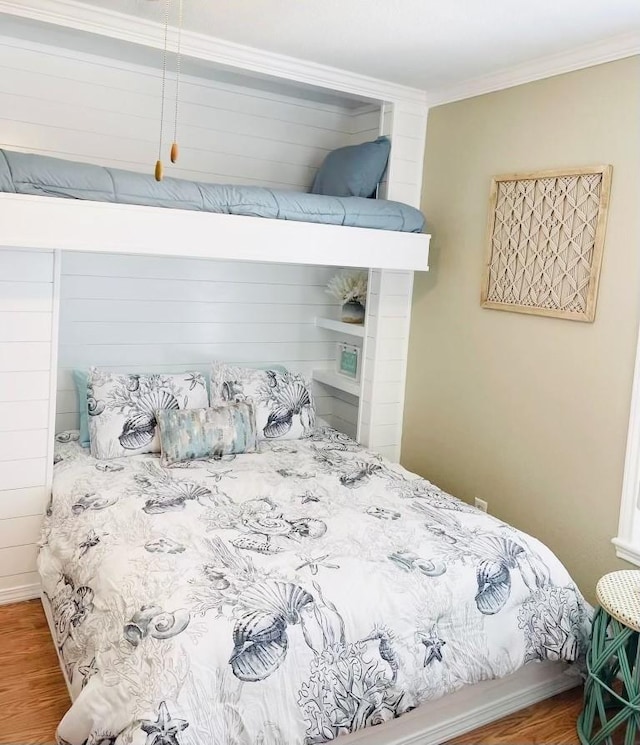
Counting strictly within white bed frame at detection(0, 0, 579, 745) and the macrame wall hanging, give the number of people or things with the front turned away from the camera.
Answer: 0

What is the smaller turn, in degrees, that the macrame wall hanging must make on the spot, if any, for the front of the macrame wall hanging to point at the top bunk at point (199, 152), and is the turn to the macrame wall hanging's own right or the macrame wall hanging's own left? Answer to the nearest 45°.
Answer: approximately 45° to the macrame wall hanging's own right

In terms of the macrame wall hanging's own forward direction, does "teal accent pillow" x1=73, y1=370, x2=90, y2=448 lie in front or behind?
in front

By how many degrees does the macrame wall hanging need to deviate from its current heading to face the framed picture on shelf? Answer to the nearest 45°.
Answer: approximately 90° to its right

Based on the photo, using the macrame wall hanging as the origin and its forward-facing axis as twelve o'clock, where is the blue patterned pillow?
The blue patterned pillow is roughly at 1 o'clock from the macrame wall hanging.

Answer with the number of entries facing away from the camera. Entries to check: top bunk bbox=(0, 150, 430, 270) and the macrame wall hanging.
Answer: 0

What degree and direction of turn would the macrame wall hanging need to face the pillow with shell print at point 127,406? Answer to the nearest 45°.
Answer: approximately 45° to its right

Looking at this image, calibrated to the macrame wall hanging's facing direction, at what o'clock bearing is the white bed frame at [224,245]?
The white bed frame is roughly at 1 o'clock from the macrame wall hanging.
